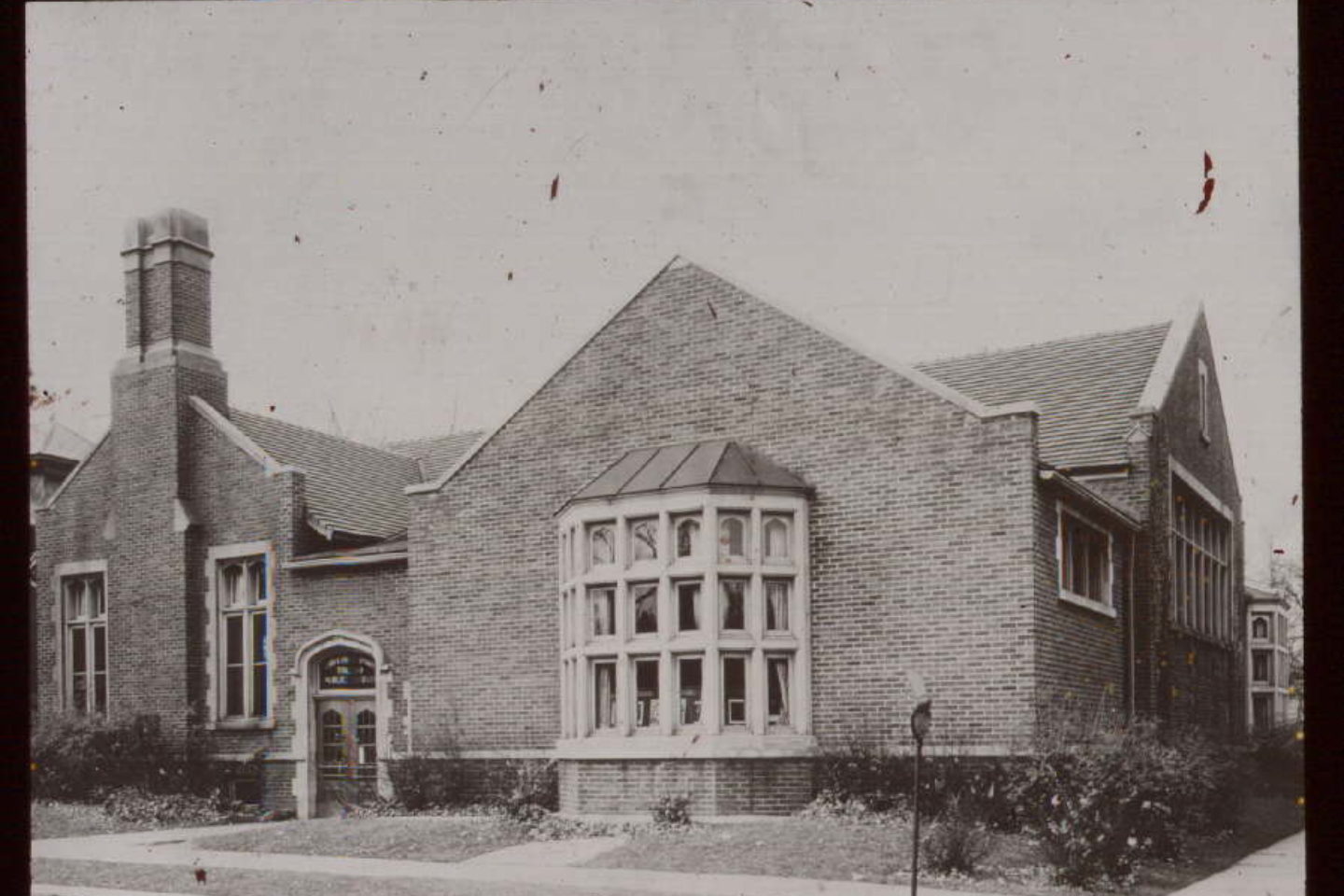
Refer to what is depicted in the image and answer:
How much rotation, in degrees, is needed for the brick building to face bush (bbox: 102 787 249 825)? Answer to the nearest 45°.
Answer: approximately 45° to its right

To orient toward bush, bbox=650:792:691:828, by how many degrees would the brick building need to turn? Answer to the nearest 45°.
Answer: approximately 45° to its left

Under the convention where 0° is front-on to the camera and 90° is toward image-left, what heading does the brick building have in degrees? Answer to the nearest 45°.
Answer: approximately 45°
